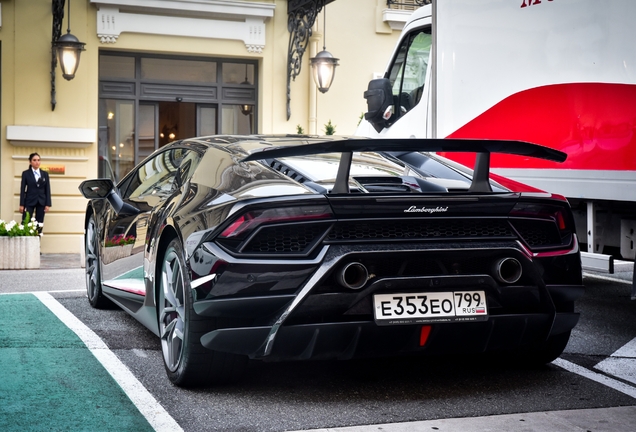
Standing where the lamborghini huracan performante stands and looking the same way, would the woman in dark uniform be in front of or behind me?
in front

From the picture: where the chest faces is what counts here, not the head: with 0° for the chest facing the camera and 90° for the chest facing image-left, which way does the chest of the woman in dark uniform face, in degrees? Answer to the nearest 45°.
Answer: approximately 0°

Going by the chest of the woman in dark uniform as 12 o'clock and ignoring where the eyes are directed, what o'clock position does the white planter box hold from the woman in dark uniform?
The white planter box is roughly at 12 o'clock from the woman in dark uniform.

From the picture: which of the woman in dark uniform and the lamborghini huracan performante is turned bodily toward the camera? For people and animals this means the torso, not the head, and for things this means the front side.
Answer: the woman in dark uniform

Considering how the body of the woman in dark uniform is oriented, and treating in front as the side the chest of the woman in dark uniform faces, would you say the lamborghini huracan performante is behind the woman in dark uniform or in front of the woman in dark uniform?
in front

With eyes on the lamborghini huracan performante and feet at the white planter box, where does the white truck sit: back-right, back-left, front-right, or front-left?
front-left

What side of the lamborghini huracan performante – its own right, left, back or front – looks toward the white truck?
right

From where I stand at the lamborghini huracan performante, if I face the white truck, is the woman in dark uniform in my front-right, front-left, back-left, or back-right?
front-left

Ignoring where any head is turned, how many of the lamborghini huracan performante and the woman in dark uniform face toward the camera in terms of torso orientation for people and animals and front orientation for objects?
1

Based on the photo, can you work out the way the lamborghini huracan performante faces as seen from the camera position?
facing away from the viewer and to the left of the viewer

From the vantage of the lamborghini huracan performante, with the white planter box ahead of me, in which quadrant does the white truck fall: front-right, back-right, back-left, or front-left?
front-right
